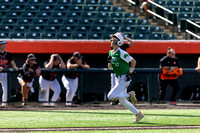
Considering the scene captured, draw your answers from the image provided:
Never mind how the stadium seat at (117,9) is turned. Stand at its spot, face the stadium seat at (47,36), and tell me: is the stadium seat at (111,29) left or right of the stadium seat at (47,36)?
left

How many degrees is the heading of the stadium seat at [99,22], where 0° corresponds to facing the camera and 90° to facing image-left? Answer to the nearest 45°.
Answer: approximately 0°

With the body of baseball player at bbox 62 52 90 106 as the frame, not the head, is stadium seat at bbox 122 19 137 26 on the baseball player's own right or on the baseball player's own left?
on the baseball player's own left

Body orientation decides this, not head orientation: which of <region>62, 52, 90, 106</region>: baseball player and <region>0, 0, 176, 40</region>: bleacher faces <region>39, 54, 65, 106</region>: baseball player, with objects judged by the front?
the bleacher

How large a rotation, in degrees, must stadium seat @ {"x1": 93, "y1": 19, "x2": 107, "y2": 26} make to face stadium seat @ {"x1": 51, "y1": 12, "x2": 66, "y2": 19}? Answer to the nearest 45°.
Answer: approximately 90° to its right

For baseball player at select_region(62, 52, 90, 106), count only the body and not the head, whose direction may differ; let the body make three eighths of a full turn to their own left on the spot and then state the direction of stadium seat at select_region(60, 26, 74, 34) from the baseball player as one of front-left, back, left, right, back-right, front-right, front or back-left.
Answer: front

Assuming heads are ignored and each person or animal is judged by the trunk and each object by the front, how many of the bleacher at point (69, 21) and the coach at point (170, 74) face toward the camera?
2

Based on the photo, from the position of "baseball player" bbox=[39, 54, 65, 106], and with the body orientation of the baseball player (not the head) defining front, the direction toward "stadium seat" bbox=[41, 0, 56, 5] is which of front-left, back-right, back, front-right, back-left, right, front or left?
back-left

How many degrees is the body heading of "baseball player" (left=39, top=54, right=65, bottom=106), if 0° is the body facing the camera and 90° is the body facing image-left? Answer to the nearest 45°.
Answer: approximately 315°
